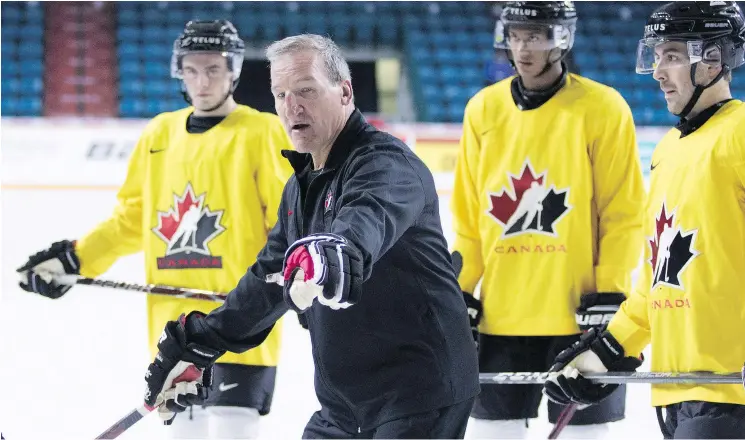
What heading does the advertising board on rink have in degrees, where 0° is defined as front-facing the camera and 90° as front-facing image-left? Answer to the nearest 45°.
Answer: approximately 0°

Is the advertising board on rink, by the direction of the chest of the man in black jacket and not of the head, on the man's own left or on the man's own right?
on the man's own right

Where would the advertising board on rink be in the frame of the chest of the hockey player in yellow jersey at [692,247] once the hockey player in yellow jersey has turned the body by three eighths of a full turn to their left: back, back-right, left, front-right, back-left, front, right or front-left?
back-left

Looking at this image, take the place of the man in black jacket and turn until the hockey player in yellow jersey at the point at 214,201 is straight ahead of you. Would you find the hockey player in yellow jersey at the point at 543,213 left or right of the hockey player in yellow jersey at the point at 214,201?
right

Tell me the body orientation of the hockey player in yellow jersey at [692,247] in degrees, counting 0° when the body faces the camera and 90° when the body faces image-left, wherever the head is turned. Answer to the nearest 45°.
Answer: approximately 45°

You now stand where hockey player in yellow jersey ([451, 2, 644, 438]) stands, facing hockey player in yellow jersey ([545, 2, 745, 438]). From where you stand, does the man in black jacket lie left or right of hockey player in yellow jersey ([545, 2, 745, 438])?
right

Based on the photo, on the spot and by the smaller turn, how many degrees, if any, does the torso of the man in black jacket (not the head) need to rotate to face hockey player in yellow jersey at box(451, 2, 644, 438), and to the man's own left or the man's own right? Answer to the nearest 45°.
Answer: approximately 180°

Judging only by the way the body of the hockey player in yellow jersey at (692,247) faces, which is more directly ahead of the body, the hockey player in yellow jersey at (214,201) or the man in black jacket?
the man in black jacket

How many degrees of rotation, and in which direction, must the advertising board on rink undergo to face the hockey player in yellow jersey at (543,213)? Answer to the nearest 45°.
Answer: approximately 45° to its left
